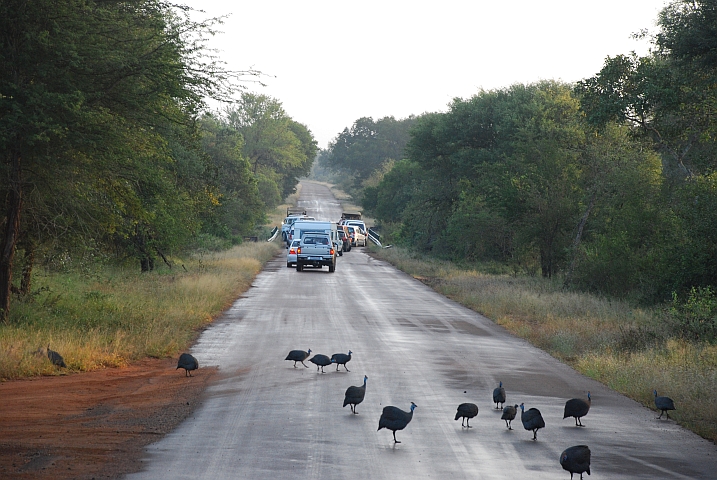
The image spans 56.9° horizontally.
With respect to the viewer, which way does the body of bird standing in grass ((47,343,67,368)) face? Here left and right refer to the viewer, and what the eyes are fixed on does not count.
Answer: facing to the left of the viewer

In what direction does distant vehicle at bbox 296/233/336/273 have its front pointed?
away from the camera

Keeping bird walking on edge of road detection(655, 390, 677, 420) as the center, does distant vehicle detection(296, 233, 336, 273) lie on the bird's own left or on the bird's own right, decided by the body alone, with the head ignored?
on the bird's own right

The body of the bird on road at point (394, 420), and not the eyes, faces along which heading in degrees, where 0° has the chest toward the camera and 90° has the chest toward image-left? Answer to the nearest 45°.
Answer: approximately 270°

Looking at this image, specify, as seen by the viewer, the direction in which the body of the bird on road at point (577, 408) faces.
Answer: to the viewer's right

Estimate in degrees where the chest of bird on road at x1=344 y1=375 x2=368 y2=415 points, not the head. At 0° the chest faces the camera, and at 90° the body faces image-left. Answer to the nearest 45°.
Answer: approximately 270°

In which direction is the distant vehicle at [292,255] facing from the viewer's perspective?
away from the camera

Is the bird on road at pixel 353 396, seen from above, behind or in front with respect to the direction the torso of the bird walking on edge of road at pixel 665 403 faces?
in front

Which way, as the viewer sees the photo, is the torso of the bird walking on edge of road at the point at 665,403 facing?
to the viewer's left

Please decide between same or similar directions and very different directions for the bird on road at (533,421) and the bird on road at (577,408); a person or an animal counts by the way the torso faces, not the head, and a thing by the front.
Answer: very different directions

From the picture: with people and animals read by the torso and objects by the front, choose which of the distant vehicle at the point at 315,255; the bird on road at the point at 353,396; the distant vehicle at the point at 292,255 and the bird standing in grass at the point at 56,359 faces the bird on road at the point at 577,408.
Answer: the bird on road at the point at 353,396
